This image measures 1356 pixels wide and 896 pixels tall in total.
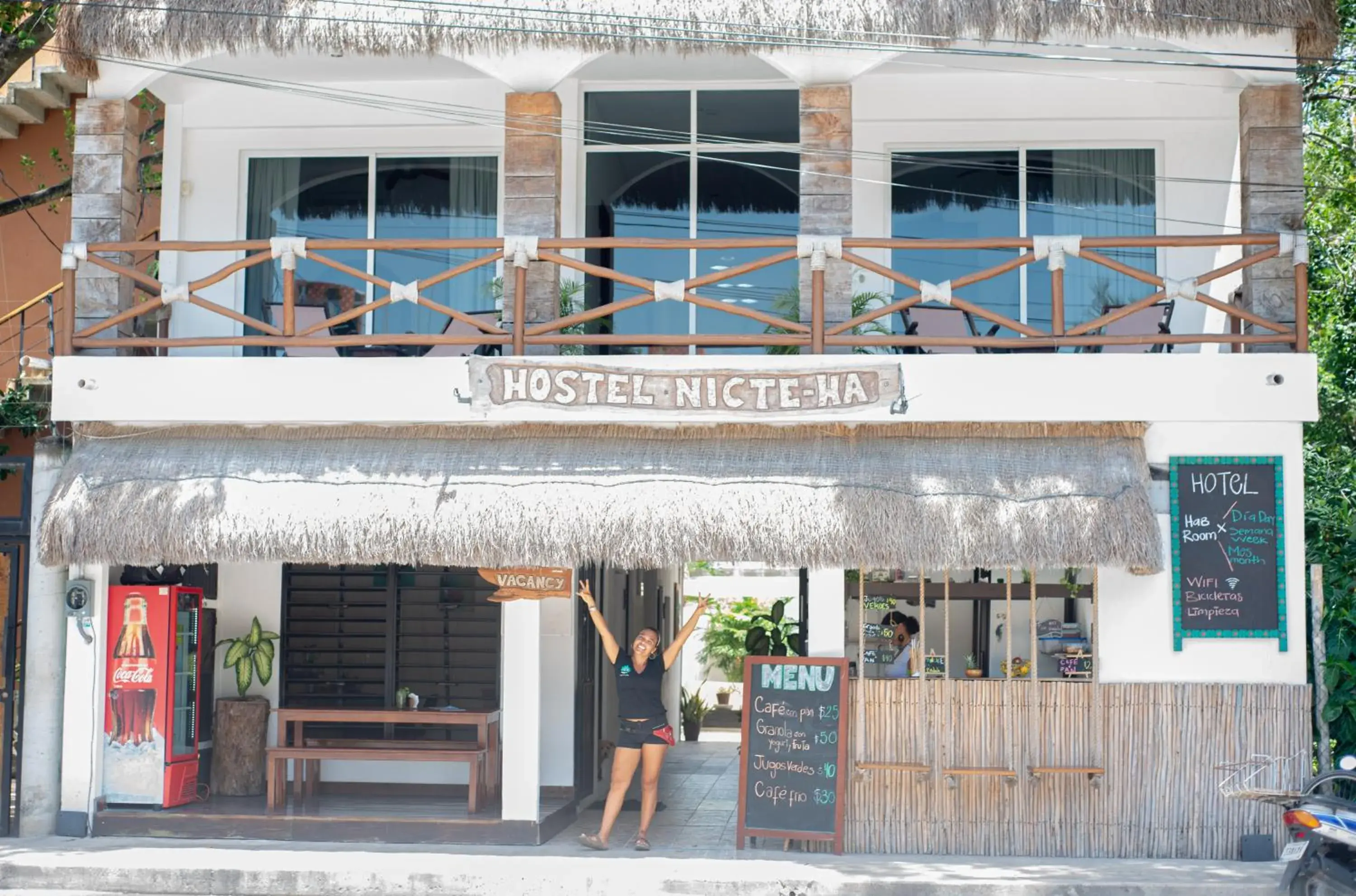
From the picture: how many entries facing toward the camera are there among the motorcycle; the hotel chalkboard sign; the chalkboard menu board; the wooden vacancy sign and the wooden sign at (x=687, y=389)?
4

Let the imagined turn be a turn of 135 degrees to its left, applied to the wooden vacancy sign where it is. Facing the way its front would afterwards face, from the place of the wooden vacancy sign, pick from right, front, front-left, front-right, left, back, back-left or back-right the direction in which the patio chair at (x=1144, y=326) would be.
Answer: front-right

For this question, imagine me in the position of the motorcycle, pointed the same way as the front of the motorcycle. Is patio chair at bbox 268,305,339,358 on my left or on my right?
on my left

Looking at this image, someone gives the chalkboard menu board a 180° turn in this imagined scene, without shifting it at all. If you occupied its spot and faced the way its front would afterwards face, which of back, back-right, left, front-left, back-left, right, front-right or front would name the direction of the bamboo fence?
right

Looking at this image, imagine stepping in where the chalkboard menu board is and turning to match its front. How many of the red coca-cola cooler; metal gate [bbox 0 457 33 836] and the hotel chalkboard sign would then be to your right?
2

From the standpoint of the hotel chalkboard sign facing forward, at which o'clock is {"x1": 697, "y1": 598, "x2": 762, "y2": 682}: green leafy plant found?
The green leafy plant is roughly at 5 o'clock from the hotel chalkboard sign.

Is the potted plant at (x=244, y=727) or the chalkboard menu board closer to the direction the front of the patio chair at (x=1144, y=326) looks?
the chalkboard menu board

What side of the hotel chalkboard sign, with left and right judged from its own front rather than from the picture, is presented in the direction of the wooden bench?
right

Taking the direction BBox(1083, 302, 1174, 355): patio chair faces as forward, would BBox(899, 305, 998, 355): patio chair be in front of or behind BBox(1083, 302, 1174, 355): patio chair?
in front

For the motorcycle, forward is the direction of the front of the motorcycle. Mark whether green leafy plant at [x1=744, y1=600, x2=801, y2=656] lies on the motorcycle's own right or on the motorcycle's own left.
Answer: on the motorcycle's own left

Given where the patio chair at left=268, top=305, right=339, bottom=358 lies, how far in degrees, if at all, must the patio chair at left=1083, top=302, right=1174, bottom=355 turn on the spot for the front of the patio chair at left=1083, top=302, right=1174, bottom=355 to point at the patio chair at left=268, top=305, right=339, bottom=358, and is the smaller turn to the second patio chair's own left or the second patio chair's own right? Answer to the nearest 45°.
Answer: approximately 45° to the second patio chair's own right
